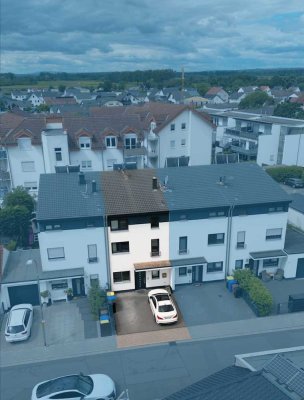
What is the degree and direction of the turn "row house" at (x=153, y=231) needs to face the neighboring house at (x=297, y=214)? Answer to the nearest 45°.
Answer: approximately 135° to its left

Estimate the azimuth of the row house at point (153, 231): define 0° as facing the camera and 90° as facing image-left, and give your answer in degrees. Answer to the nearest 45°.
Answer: approximately 0°

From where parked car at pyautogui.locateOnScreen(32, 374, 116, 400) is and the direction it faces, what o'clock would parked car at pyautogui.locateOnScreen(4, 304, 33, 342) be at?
parked car at pyautogui.locateOnScreen(4, 304, 33, 342) is roughly at 8 o'clock from parked car at pyautogui.locateOnScreen(32, 374, 116, 400).

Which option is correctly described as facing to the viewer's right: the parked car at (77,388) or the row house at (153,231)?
the parked car

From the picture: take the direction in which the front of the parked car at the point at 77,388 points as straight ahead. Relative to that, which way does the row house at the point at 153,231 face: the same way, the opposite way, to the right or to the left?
to the right

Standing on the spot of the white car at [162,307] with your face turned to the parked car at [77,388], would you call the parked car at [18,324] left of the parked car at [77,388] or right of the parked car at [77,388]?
right

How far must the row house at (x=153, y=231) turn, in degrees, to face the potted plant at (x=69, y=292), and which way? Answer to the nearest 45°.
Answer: approximately 90° to its right

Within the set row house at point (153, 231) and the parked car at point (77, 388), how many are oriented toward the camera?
1

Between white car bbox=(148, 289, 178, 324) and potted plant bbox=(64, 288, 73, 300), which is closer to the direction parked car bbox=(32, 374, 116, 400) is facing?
the white car

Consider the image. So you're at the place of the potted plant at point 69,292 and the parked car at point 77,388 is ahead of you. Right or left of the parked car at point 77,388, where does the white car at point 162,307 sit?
left

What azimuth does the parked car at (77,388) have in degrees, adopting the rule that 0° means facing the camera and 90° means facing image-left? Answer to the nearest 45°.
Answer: approximately 270°
